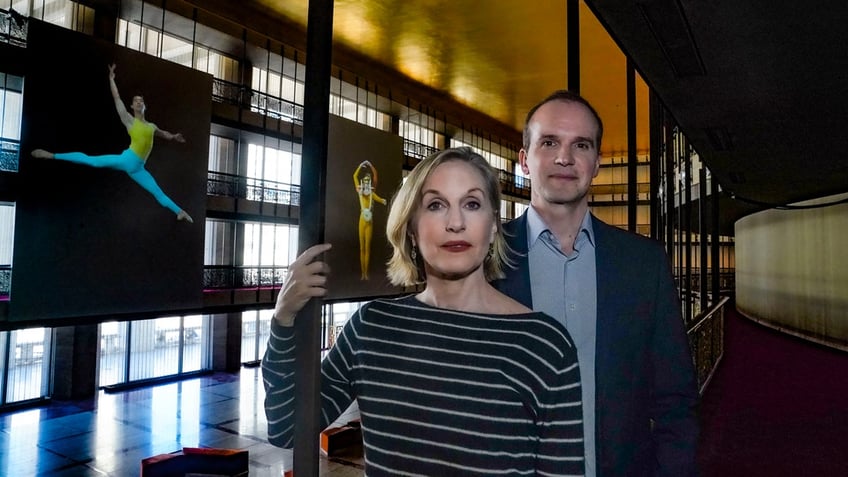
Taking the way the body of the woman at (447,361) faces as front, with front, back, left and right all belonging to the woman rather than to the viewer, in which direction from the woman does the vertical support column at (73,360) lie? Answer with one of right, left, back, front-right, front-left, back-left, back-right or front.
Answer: back-right

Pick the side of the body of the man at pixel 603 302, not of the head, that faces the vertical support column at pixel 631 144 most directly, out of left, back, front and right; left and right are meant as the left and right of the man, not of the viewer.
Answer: back

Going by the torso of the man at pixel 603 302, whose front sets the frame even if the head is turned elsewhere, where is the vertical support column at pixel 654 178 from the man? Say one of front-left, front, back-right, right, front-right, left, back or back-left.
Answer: back

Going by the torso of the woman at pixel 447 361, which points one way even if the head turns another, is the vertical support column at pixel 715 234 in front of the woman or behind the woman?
behind

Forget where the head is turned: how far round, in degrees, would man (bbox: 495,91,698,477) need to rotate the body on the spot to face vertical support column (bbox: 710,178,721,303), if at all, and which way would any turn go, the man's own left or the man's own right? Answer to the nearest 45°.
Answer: approximately 180°

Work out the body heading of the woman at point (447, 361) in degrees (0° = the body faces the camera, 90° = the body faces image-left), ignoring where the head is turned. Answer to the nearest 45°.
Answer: approximately 0°

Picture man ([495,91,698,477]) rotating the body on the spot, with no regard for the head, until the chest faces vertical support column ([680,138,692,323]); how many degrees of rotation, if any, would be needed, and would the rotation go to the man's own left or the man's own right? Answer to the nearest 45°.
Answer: approximately 180°

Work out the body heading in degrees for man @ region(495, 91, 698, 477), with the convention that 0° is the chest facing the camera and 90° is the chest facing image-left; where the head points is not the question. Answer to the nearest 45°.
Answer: approximately 0°

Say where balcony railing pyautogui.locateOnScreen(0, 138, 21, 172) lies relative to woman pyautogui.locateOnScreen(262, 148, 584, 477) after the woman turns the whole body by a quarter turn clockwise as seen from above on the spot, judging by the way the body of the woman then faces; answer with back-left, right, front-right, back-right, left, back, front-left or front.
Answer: front-right

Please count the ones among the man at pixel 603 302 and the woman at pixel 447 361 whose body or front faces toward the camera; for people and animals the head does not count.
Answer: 2

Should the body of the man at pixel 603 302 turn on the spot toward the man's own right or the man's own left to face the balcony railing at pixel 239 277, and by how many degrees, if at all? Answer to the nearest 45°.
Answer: approximately 135° to the man's own right

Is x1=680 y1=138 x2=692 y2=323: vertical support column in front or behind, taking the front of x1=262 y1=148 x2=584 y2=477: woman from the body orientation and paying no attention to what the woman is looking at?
behind

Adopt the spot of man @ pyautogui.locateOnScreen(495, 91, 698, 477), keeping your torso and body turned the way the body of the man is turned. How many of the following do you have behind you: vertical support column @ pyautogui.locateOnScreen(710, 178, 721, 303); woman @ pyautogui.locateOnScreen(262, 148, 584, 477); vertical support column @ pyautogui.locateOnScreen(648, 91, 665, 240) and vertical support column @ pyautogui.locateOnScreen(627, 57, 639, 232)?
3
